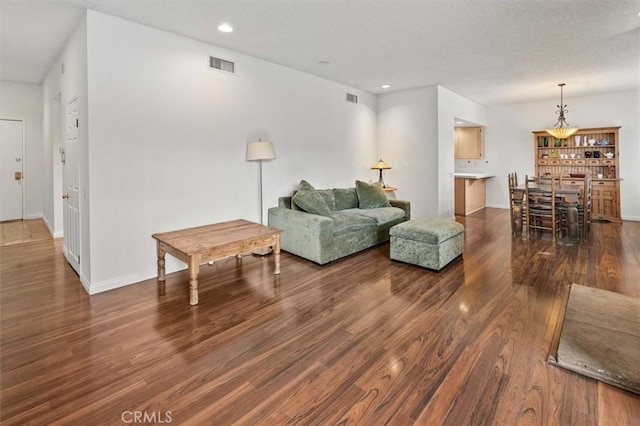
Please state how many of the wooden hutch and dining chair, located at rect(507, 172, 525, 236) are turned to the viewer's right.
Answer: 1

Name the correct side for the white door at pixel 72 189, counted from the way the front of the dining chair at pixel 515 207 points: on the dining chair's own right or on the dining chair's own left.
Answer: on the dining chair's own right

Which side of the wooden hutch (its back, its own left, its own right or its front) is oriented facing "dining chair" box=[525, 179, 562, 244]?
front

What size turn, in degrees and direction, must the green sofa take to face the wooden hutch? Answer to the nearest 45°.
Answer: approximately 90° to its left

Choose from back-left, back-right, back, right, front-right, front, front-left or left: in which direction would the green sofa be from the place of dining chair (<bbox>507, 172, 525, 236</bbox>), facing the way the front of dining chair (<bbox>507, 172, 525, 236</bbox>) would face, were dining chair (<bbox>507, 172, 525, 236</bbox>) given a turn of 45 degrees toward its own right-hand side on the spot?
right

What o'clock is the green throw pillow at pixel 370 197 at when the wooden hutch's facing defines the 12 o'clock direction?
The green throw pillow is roughly at 1 o'clock from the wooden hutch.

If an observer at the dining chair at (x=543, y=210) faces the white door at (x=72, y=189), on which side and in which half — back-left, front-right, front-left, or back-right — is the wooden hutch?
back-right

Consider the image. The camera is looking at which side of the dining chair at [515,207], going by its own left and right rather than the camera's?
right

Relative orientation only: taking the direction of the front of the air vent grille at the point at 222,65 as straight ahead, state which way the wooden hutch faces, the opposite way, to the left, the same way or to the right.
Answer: to the right
